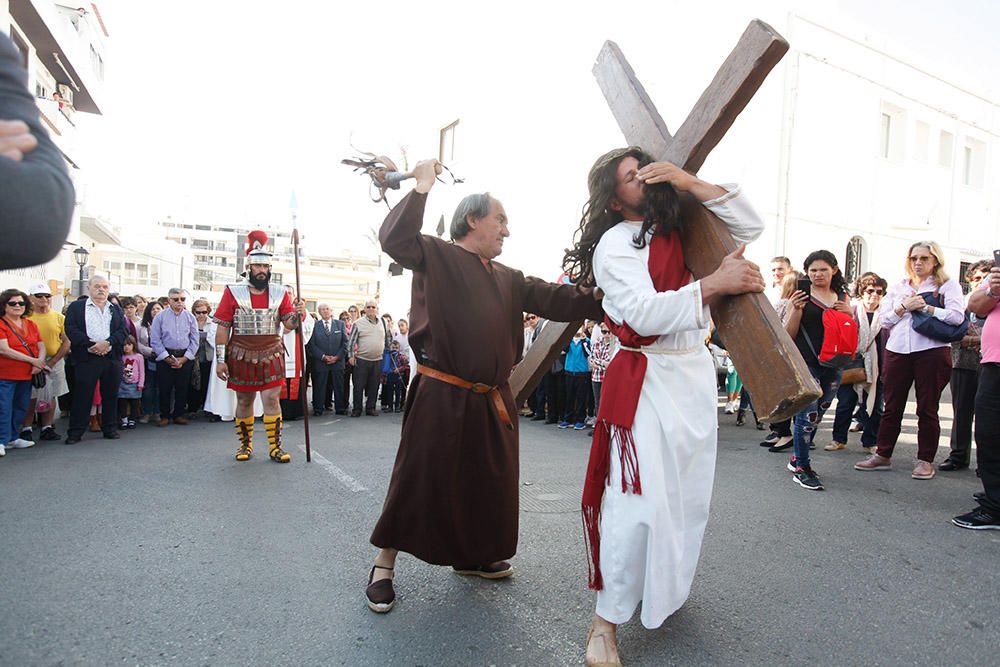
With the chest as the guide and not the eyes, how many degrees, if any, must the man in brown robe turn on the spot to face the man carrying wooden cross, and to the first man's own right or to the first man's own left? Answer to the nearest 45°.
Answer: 0° — they already face them

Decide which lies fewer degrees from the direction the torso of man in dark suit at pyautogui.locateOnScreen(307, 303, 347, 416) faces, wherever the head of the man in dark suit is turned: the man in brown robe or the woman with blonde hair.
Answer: the man in brown robe

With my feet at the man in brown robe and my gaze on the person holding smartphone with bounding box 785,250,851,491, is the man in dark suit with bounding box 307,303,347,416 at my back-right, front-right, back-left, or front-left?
front-left

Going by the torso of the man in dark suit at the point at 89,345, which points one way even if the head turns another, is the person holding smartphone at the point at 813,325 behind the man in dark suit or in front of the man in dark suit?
in front

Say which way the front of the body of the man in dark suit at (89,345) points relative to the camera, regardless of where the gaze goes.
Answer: toward the camera

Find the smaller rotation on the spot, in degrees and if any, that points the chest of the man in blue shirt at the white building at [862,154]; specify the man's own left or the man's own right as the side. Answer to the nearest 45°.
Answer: approximately 90° to the man's own left

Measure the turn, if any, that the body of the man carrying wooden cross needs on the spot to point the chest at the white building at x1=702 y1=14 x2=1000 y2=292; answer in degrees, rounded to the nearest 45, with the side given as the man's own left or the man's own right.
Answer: approximately 135° to the man's own left

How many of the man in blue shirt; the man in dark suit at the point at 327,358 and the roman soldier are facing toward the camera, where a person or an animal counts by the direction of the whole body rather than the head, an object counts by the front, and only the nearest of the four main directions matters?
3

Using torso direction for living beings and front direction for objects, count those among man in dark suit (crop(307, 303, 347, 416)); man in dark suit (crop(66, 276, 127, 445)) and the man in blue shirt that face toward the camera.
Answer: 3

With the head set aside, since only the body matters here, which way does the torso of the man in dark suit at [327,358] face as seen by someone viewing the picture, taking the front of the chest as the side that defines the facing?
toward the camera

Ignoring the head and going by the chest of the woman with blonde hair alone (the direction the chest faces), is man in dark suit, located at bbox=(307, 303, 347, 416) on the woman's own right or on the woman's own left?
on the woman's own right

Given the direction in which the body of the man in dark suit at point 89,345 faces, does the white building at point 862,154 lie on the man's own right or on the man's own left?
on the man's own left

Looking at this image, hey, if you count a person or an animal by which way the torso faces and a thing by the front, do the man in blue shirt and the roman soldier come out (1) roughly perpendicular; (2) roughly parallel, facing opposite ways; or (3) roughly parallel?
roughly parallel
